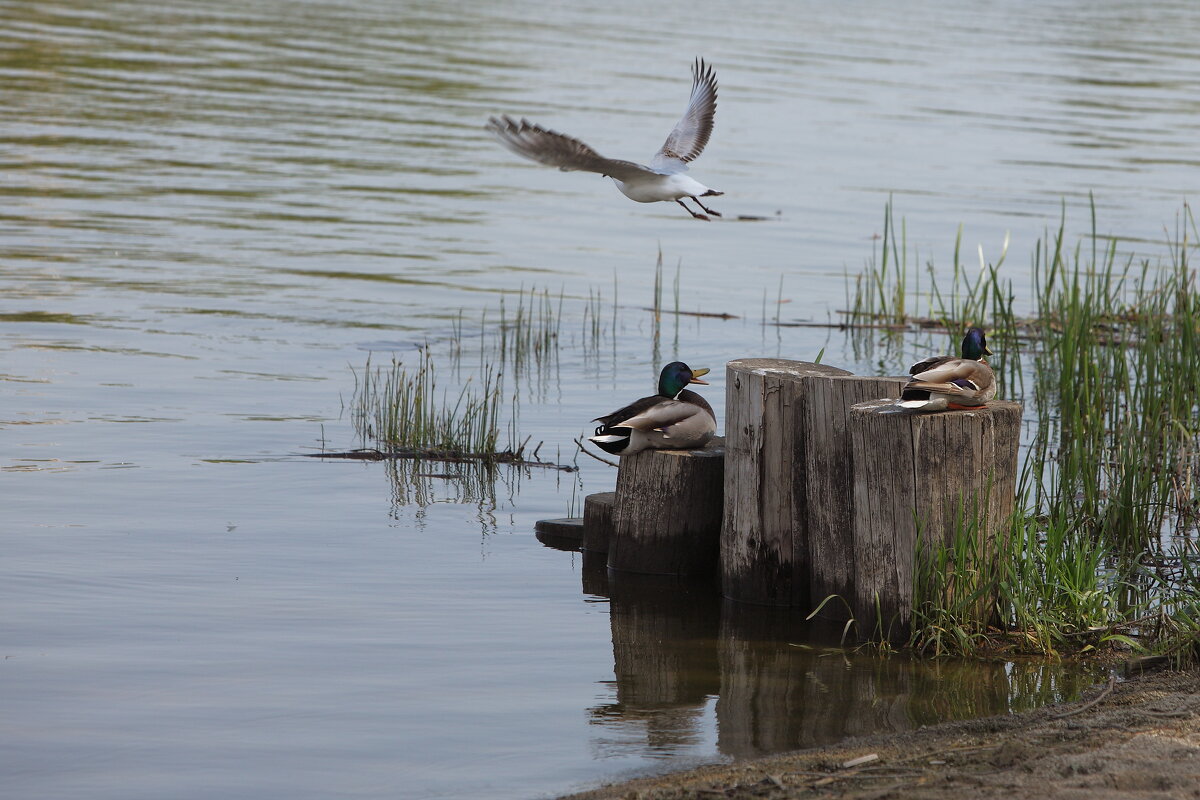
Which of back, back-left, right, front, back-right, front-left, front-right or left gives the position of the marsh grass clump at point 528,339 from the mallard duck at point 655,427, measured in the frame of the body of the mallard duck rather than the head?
left

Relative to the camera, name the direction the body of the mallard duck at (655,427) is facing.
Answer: to the viewer's right

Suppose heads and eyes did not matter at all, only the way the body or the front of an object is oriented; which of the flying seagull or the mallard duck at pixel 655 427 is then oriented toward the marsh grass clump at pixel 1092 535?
the mallard duck

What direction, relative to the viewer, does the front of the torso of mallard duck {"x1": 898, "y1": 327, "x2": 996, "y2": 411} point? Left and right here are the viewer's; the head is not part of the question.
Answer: facing away from the viewer and to the right of the viewer
